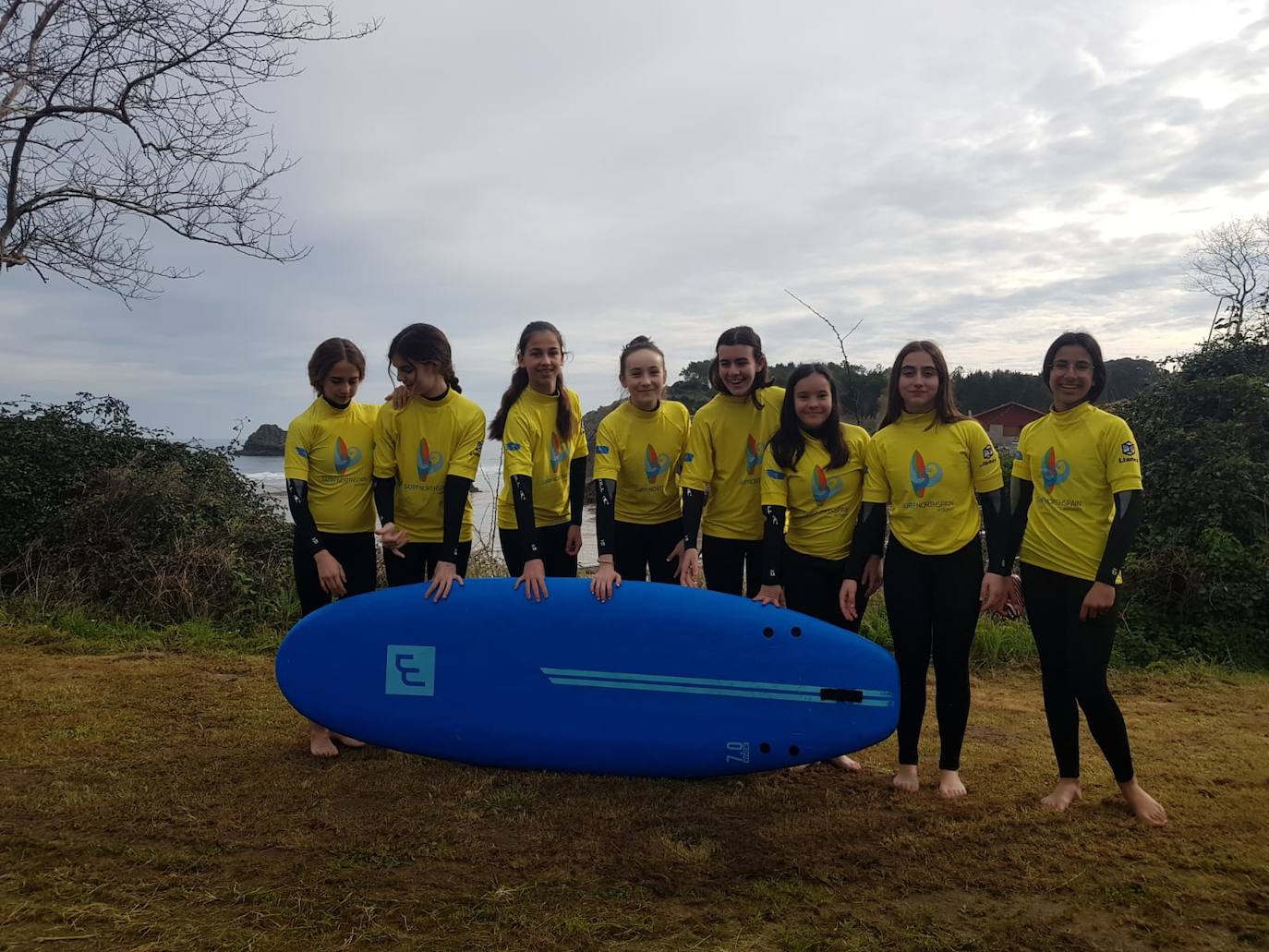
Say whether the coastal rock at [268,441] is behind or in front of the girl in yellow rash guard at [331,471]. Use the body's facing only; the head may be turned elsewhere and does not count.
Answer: behind

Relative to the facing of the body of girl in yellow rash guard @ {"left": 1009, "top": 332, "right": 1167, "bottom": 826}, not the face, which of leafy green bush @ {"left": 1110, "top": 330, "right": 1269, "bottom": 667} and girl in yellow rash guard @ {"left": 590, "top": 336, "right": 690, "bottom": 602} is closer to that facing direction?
the girl in yellow rash guard

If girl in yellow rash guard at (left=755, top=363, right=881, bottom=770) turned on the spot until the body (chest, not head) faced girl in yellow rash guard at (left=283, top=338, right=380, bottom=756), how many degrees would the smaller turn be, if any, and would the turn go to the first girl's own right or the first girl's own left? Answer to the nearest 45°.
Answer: approximately 135° to the first girl's own right

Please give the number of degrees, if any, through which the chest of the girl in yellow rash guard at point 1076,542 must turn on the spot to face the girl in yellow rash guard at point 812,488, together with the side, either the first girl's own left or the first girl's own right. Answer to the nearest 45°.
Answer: approximately 45° to the first girl's own right

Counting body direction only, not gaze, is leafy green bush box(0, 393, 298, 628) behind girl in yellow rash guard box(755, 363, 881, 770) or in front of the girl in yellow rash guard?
behind

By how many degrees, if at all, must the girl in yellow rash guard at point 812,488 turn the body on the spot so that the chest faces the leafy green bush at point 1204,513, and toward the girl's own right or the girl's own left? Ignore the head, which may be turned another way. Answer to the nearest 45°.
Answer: approximately 90° to the girl's own left
